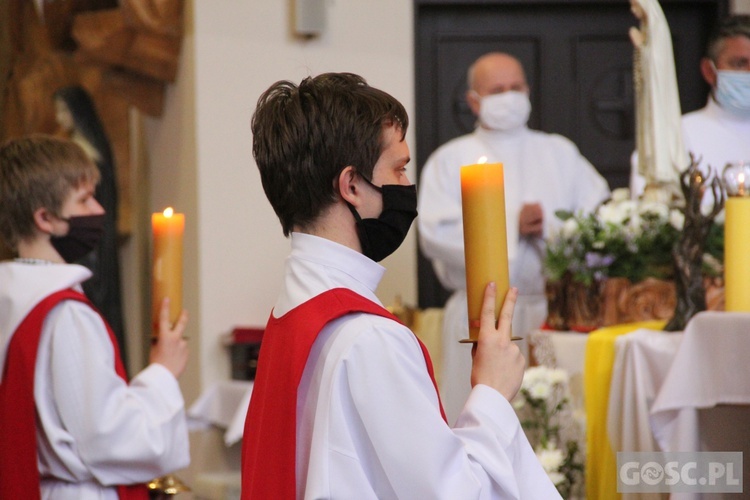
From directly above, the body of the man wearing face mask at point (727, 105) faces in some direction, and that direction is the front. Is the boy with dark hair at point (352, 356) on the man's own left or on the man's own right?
on the man's own right

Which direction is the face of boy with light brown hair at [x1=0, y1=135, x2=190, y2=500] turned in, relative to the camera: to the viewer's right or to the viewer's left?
to the viewer's right

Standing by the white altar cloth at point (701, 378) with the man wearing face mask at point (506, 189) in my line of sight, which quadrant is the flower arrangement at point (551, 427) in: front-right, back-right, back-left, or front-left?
front-left

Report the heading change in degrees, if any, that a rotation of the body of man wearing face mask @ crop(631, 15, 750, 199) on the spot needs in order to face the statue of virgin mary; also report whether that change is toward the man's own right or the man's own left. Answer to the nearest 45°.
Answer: approximately 90° to the man's own right

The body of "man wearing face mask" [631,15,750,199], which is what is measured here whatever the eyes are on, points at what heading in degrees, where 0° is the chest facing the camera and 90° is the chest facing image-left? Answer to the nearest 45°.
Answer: approximately 315°
